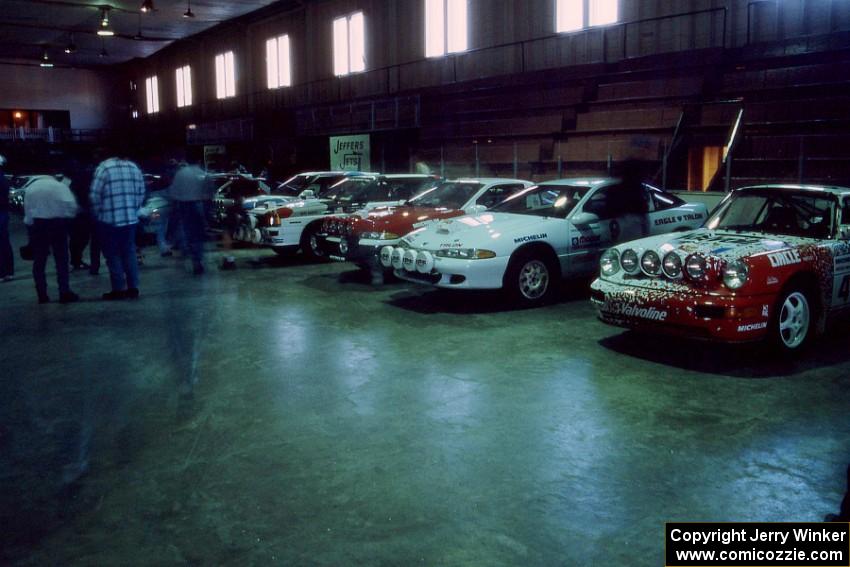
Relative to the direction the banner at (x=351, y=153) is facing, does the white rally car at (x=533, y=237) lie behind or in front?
in front

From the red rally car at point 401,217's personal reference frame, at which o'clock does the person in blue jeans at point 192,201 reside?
The person in blue jeans is roughly at 2 o'clock from the red rally car.

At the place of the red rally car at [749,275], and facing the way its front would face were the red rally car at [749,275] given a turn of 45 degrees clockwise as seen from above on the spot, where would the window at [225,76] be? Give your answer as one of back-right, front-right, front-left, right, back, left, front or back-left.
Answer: front-right

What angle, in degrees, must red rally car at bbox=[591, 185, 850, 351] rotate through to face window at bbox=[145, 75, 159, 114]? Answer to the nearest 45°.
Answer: approximately 90° to its right

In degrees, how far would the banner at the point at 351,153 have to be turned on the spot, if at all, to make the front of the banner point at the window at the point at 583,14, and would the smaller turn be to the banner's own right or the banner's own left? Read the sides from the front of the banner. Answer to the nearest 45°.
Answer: approximately 45° to the banner's own left

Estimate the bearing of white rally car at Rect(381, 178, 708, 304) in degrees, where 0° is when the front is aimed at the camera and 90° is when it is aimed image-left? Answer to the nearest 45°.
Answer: approximately 45°

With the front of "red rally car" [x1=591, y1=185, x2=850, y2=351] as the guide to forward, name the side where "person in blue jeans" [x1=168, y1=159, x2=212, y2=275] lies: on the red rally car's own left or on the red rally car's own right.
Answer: on the red rally car's own right

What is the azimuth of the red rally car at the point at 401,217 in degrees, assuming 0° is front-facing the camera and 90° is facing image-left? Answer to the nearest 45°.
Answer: approximately 45°

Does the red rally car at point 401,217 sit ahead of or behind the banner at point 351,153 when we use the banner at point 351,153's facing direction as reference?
ahead

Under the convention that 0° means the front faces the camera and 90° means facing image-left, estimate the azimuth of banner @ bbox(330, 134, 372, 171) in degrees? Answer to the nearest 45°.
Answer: approximately 0°

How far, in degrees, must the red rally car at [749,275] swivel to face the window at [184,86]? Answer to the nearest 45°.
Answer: approximately 90° to its right
